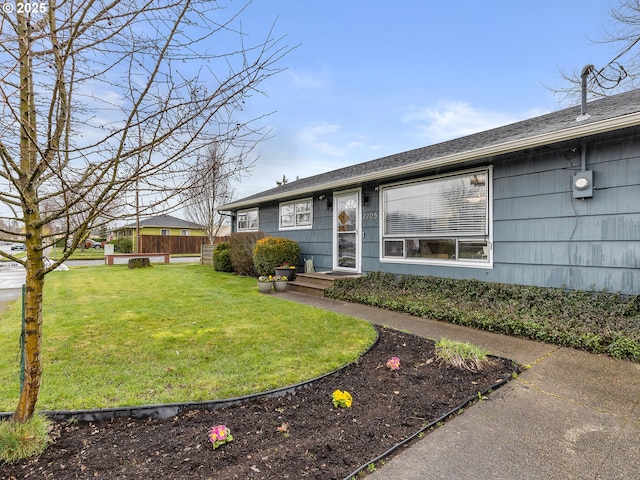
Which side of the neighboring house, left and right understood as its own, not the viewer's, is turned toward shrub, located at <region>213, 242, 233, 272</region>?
left

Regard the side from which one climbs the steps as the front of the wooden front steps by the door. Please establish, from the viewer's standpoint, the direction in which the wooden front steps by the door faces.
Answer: facing the viewer and to the left of the viewer

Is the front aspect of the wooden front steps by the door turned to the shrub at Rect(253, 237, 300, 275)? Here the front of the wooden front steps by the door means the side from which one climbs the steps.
no

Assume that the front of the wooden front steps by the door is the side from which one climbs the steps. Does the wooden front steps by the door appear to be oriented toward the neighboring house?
no

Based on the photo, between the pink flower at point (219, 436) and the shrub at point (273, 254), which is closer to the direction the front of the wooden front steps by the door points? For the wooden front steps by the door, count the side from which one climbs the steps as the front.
the pink flower

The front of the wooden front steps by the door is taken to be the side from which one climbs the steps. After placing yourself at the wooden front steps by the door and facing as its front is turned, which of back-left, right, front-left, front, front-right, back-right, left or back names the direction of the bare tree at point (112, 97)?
front-left

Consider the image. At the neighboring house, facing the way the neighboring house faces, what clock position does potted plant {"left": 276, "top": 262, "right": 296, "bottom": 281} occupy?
The potted plant is roughly at 9 o'clock from the neighboring house.

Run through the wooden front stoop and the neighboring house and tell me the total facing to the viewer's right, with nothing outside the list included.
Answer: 0

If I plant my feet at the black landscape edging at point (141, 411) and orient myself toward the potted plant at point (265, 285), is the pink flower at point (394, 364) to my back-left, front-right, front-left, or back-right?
front-right

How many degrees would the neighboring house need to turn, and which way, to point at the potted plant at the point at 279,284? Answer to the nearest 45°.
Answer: approximately 90° to its left

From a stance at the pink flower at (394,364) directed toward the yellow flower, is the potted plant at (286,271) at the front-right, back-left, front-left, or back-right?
back-right

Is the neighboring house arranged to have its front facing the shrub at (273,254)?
no

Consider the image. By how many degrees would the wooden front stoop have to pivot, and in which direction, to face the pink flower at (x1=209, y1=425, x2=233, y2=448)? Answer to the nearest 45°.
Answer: approximately 45° to its left

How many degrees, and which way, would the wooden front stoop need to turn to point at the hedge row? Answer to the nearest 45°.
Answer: approximately 90° to its left

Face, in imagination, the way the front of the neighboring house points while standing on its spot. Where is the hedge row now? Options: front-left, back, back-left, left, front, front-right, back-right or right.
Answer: left

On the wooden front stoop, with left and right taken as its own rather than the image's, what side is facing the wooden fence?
right
